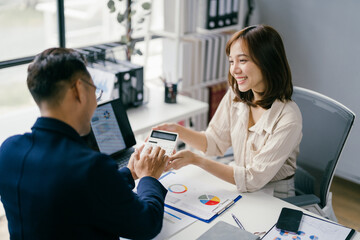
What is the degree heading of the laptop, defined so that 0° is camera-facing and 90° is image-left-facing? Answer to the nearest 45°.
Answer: approximately 315°

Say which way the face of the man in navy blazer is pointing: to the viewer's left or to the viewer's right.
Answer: to the viewer's right

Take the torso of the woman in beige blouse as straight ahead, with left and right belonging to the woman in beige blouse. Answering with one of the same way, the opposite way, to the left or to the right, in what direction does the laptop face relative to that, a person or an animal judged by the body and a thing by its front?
to the left

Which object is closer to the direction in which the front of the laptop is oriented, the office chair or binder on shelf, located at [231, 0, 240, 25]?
the office chair

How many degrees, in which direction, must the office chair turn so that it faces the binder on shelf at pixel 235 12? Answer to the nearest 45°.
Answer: approximately 90° to its right

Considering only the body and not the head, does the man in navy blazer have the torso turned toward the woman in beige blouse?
yes

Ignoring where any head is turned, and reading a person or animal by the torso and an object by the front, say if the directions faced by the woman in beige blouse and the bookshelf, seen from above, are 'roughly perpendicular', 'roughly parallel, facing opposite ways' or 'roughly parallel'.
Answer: roughly perpendicular

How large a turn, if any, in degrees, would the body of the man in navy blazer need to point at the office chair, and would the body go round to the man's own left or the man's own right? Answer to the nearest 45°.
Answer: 0° — they already face it

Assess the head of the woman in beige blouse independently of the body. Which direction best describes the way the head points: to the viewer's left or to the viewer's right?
to the viewer's left
